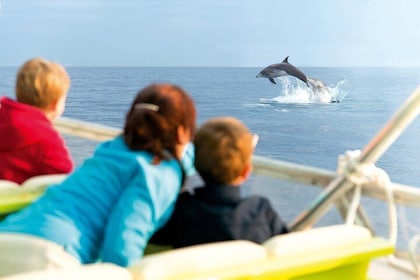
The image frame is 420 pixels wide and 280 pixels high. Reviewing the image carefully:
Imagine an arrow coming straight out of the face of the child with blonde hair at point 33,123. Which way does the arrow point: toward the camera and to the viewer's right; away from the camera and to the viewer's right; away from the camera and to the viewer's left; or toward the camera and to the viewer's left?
away from the camera and to the viewer's right

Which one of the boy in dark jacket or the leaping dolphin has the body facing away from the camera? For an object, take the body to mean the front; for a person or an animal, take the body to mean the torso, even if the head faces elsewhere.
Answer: the boy in dark jacket

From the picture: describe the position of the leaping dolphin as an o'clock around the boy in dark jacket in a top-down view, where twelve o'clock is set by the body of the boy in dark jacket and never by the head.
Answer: The leaping dolphin is roughly at 12 o'clock from the boy in dark jacket.

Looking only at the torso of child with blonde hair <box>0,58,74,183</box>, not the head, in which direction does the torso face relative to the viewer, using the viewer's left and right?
facing away from the viewer and to the right of the viewer

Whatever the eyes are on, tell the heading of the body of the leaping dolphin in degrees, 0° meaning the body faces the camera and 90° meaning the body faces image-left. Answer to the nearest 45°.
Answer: approximately 90°

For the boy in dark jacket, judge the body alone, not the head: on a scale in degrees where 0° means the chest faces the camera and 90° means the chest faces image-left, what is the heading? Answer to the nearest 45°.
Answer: approximately 180°

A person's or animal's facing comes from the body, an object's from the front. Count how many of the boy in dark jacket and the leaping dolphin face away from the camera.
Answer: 1

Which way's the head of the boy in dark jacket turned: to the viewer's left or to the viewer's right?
to the viewer's right

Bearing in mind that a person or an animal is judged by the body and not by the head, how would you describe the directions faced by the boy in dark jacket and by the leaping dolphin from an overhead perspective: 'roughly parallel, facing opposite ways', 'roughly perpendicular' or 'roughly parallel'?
roughly perpendicular
